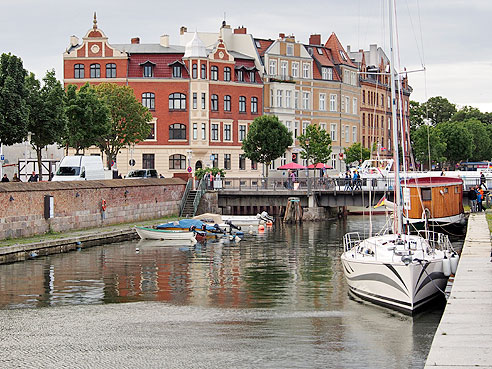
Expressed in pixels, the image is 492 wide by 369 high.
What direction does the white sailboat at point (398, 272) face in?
toward the camera
